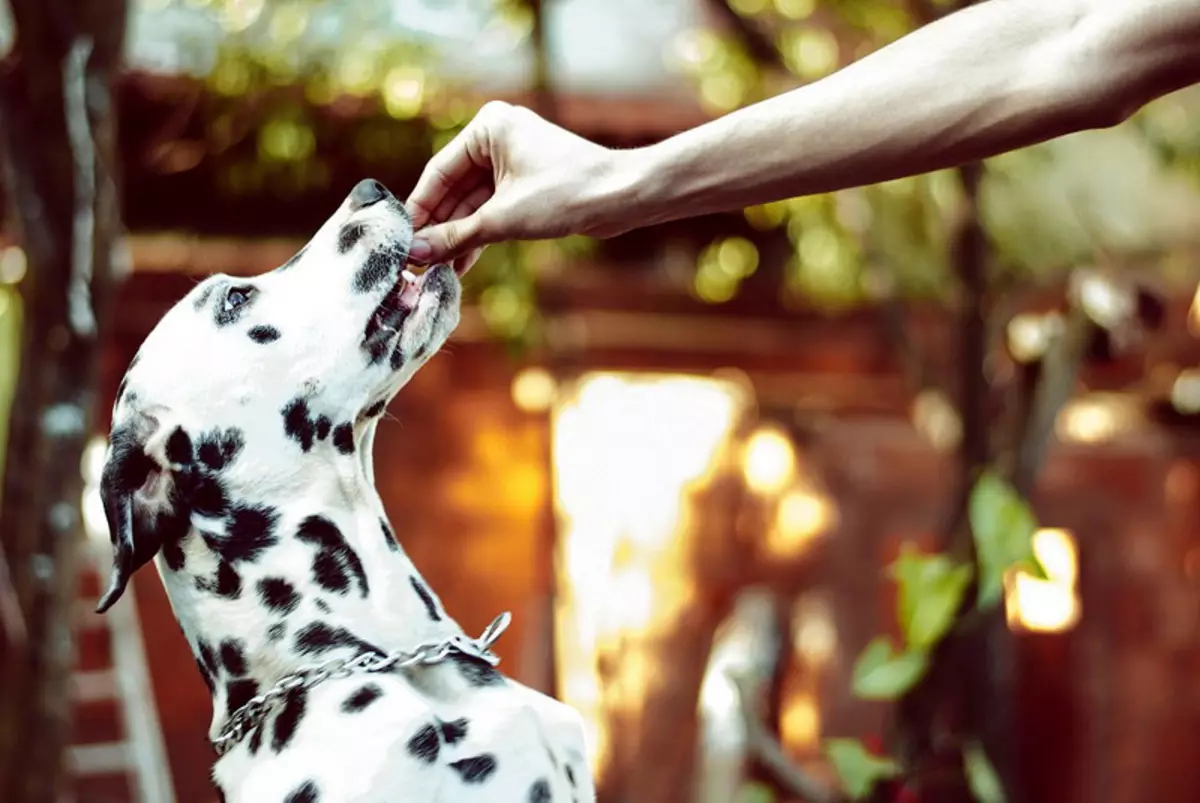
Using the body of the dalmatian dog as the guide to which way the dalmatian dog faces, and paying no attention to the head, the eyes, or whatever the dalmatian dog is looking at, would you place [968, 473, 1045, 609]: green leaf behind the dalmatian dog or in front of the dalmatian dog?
in front

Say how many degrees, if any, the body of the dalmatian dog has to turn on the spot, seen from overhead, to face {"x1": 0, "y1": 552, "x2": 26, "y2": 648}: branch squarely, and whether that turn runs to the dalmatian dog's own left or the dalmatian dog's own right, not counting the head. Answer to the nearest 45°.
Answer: approximately 135° to the dalmatian dog's own left

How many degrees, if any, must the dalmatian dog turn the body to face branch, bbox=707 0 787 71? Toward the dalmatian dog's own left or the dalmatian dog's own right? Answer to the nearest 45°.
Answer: approximately 45° to the dalmatian dog's own left

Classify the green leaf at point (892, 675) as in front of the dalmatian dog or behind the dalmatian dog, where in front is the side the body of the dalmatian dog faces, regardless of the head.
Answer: in front

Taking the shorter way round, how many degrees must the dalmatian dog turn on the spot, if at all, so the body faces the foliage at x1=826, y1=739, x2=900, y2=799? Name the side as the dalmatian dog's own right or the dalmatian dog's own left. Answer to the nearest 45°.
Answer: approximately 45° to the dalmatian dog's own left

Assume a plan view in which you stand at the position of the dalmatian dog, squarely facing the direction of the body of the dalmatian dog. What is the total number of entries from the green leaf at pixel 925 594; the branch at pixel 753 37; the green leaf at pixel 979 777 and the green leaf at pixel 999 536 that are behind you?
0

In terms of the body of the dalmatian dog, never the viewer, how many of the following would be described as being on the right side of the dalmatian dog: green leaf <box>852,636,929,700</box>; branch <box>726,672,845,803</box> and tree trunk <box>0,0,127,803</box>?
0

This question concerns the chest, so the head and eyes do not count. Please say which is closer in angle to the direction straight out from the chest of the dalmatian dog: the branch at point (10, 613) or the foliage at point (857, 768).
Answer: the foliage

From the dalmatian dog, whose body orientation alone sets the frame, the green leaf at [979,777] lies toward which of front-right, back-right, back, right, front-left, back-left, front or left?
front-left

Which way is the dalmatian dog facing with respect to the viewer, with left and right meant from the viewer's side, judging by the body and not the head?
facing to the right of the viewer

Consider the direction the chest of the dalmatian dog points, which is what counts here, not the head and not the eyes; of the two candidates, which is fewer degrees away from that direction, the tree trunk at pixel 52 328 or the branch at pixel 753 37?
the branch

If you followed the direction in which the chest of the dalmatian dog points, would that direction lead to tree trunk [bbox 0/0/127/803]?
no
